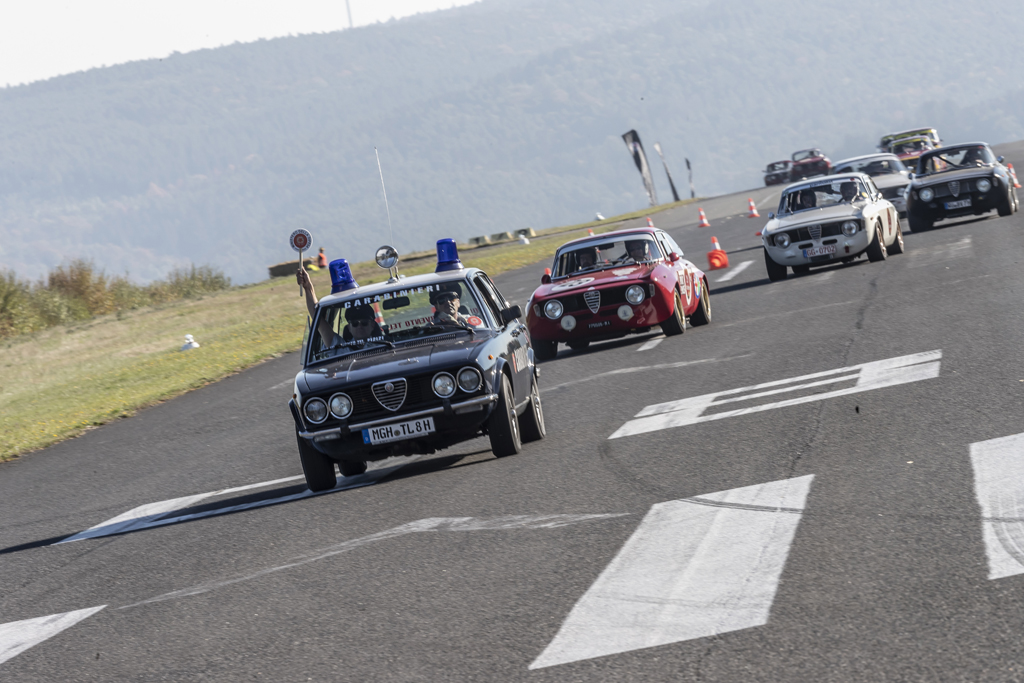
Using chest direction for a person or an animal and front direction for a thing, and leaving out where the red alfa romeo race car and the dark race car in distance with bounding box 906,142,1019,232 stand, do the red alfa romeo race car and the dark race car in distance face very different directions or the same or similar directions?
same or similar directions

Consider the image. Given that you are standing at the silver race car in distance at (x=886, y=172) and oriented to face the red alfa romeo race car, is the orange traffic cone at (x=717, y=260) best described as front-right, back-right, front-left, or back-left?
front-right

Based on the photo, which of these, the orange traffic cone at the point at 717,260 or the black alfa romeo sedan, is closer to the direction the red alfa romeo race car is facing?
the black alfa romeo sedan

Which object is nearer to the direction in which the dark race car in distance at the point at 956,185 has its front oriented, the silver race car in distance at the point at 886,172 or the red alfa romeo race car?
the red alfa romeo race car

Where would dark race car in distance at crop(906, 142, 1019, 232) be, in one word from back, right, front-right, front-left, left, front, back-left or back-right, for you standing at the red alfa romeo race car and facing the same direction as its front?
back-left

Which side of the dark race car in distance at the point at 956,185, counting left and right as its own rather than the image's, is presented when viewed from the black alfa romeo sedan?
front

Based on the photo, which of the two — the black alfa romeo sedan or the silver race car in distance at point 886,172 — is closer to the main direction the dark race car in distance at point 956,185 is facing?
the black alfa romeo sedan

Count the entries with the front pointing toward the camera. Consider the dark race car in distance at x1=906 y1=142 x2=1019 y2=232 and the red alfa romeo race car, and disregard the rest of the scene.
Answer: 2

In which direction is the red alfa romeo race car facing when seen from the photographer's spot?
facing the viewer

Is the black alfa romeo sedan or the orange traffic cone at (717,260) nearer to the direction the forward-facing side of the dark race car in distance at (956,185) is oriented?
the black alfa romeo sedan

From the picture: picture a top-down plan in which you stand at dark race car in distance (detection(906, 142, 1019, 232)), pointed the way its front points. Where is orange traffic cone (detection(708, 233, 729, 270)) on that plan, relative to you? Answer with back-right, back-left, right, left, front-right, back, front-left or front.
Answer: right
